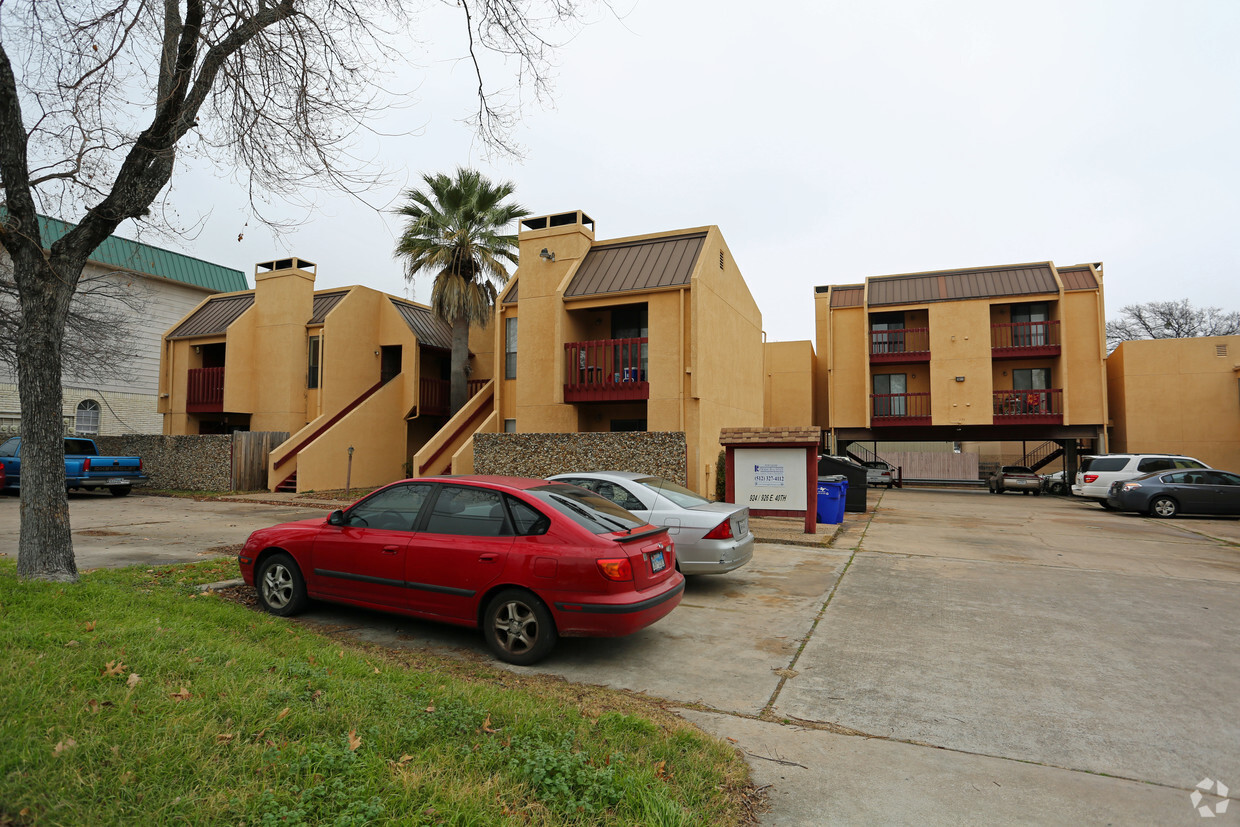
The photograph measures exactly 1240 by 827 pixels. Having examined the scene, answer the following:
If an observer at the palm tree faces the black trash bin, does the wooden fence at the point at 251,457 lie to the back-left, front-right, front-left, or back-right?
back-right

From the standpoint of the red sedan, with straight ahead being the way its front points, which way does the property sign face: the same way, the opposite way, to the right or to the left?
to the left

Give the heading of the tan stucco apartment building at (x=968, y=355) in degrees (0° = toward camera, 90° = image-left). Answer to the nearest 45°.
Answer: approximately 0°

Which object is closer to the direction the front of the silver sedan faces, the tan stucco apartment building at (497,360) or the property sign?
the tan stucco apartment building

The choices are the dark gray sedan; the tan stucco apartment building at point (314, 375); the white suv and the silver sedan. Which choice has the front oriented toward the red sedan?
the tan stucco apartment building

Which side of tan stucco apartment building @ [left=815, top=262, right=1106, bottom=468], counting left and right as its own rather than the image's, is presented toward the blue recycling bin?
front

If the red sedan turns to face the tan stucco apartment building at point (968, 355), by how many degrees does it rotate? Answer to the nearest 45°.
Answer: approximately 90° to its right

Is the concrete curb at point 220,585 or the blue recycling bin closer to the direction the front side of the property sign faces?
the concrete curb
